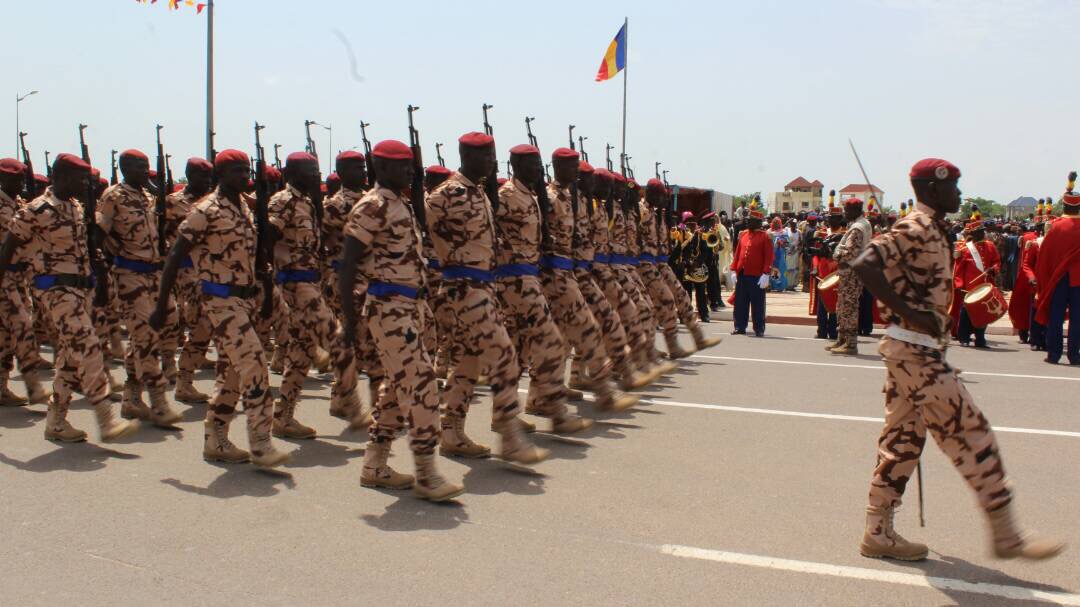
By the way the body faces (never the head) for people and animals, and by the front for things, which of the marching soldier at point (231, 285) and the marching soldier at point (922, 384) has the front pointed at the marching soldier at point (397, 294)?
the marching soldier at point (231, 285)

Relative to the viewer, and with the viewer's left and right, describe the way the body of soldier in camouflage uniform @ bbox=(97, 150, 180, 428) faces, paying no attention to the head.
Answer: facing the viewer and to the right of the viewer

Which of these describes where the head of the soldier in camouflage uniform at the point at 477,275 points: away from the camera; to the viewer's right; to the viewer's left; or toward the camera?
to the viewer's right

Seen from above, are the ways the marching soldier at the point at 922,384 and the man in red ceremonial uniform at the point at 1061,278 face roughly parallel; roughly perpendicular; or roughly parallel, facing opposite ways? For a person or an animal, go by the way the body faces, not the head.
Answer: roughly perpendicular

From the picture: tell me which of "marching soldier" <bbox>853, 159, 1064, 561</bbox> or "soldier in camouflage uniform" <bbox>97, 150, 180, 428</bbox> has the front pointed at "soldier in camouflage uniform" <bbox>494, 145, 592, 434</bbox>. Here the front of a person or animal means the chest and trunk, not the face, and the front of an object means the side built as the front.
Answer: "soldier in camouflage uniform" <bbox>97, 150, 180, 428</bbox>

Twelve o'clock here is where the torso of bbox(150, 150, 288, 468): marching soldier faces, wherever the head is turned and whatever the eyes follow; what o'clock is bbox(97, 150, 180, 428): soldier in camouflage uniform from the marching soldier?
The soldier in camouflage uniform is roughly at 7 o'clock from the marching soldier.
